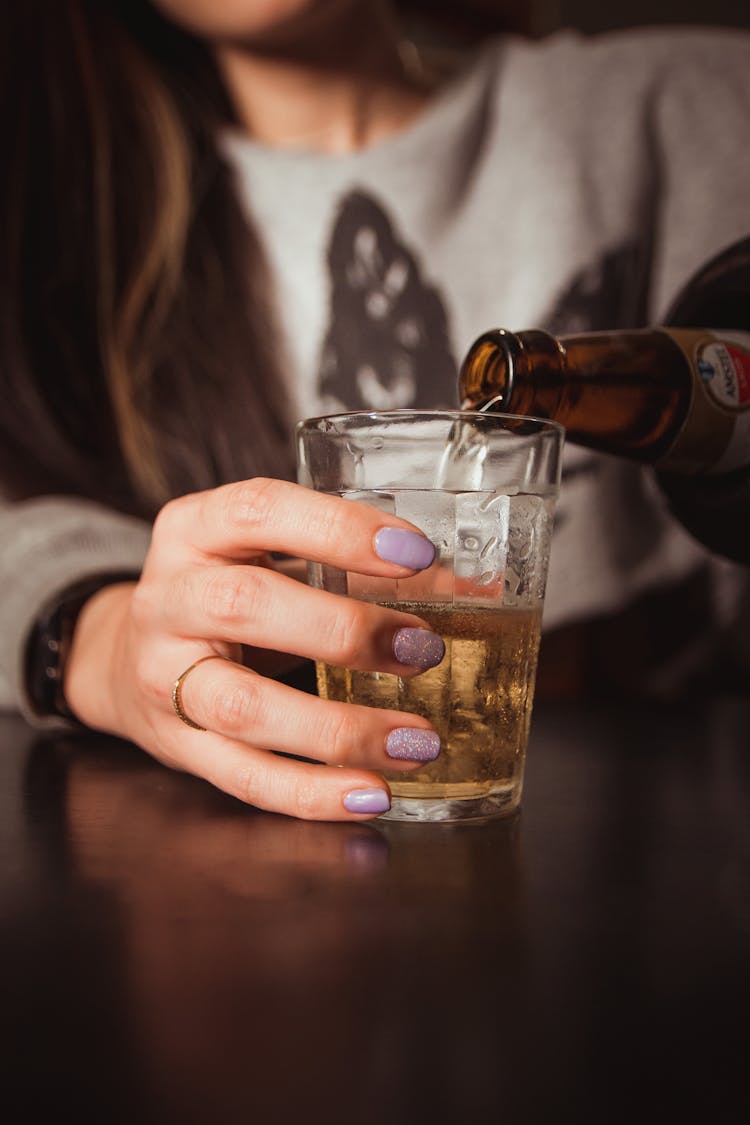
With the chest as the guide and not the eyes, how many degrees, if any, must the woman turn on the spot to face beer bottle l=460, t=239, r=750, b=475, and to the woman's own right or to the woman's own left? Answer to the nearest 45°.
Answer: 0° — they already face it

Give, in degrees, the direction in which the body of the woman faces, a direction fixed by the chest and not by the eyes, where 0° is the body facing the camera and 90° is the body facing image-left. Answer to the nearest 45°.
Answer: approximately 0°

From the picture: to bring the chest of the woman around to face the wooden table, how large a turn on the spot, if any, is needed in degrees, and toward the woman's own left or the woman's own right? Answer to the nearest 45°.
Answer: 0° — they already face it
